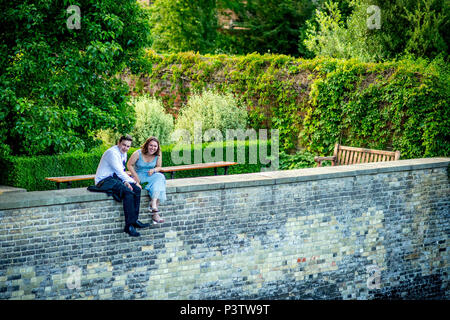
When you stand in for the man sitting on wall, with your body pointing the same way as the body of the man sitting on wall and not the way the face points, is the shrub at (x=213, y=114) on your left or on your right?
on your left

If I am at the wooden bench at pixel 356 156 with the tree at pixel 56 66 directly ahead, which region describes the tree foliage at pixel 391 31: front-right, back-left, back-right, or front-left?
back-right

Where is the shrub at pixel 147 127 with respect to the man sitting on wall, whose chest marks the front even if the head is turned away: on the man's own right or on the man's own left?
on the man's own left

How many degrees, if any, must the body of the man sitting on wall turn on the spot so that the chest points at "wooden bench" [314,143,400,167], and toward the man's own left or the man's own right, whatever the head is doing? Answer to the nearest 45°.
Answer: approximately 90° to the man's own left

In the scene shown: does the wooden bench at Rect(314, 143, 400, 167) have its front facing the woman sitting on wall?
no

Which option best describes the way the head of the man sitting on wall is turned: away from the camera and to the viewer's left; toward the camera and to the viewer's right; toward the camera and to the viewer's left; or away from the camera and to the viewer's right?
toward the camera and to the viewer's right

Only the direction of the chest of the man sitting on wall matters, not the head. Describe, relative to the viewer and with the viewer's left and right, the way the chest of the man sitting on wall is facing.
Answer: facing the viewer and to the right of the viewer
